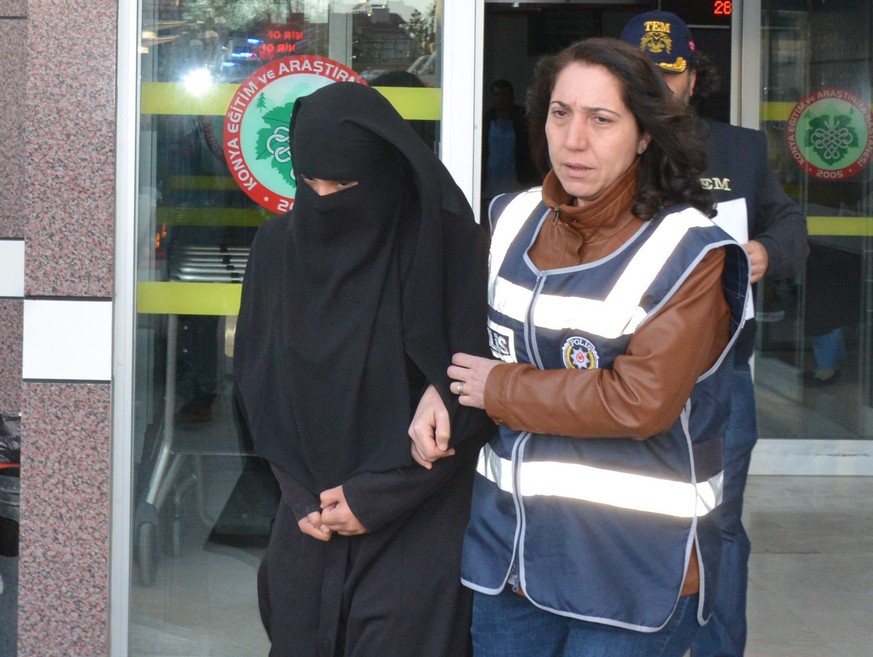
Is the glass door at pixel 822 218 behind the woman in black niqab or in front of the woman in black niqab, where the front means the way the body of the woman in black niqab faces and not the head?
behind

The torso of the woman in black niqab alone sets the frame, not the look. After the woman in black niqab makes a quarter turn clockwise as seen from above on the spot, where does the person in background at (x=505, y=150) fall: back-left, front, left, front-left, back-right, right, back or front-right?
front-right

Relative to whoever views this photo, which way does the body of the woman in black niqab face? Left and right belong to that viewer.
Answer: facing the viewer and to the left of the viewer

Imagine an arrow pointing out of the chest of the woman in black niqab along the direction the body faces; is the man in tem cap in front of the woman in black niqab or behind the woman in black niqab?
behind
